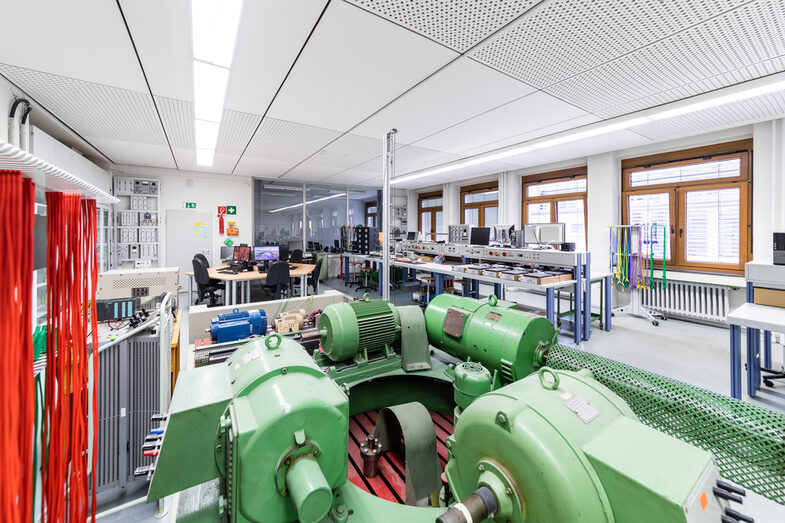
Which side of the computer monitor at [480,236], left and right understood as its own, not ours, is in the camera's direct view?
front

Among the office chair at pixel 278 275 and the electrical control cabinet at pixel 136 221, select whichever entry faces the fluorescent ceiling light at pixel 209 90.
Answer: the electrical control cabinet

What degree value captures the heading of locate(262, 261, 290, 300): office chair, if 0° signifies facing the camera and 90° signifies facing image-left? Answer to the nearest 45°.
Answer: approximately 180°

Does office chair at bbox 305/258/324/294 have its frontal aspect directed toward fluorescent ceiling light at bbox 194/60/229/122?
no

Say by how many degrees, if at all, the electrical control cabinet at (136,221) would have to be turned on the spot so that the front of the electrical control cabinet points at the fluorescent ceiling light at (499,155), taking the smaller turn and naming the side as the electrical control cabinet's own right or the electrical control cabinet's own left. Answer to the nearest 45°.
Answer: approximately 45° to the electrical control cabinet's own left

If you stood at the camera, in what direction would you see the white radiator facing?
facing the viewer and to the left of the viewer

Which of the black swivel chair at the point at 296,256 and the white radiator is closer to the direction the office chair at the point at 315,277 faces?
the black swivel chair

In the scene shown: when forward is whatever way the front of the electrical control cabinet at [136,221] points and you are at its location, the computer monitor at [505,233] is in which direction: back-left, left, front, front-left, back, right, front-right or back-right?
front-left

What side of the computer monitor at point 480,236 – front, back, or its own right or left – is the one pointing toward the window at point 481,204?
back

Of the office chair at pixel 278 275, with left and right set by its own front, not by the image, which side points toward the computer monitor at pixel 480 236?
right
